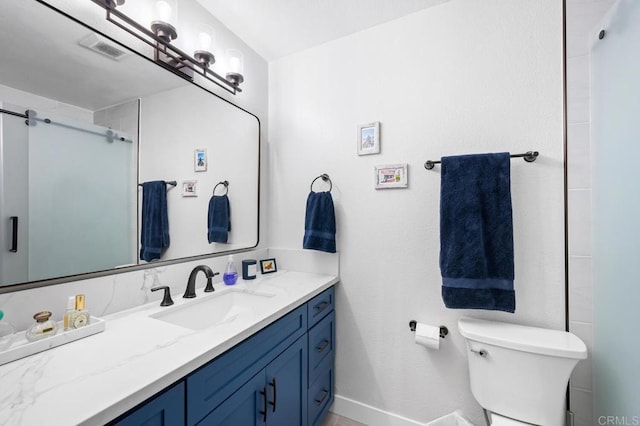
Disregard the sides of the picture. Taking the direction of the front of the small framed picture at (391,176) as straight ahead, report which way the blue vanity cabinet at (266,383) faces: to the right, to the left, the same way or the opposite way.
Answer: to the left

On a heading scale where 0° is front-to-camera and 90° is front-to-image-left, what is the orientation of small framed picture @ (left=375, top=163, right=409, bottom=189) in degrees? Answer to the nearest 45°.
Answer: approximately 0°

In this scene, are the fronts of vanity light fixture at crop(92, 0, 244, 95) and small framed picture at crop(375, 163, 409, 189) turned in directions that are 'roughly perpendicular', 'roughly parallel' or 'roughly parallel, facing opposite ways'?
roughly perpendicular

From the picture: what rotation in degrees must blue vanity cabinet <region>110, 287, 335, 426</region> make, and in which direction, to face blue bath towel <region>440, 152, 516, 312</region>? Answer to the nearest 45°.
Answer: approximately 45° to its left

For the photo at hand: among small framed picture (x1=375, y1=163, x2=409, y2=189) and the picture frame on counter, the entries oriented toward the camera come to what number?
2

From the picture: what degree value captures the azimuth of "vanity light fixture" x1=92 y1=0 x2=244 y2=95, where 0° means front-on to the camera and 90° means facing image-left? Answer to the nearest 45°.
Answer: approximately 315°
